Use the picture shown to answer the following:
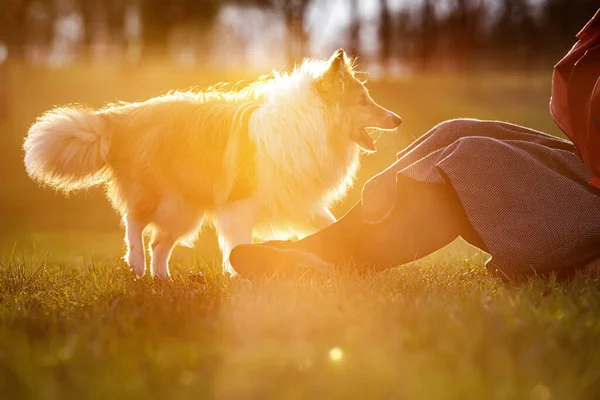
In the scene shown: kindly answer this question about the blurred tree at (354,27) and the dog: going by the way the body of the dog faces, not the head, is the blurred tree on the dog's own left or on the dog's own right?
on the dog's own left

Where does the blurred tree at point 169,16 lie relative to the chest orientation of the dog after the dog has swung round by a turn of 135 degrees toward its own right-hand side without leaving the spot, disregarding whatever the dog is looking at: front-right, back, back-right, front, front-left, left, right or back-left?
back-right

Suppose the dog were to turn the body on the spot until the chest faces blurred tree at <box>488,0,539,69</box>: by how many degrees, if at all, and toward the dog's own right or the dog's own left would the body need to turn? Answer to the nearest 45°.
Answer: approximately 45° to the dog's own left

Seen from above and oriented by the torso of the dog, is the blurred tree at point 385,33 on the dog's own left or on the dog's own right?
on the dog's own left

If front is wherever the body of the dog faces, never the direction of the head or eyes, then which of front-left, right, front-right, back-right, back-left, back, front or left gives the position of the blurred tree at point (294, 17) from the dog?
left

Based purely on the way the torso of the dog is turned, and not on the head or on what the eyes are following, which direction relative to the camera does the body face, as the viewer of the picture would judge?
to the viewer's right

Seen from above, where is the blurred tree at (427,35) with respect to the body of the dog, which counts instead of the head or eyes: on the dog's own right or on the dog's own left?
on the dog's own left

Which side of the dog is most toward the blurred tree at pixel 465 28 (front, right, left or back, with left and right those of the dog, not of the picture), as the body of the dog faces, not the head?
left

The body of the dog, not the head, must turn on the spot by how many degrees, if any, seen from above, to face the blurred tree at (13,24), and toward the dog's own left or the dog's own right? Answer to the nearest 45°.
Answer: approximately 90° to the dog's own left
